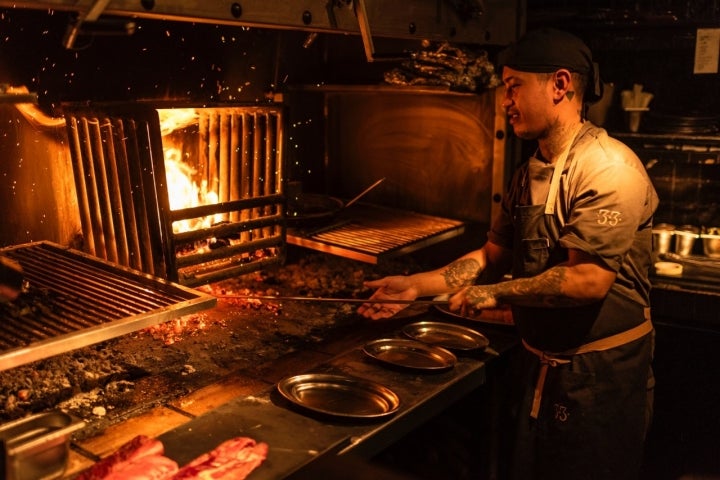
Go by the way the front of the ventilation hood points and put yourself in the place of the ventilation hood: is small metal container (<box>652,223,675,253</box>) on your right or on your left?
on your left

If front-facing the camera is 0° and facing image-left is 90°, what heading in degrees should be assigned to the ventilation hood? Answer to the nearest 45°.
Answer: approximately 315°

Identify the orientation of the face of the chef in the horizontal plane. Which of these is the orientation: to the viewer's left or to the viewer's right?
to the viewer's left
